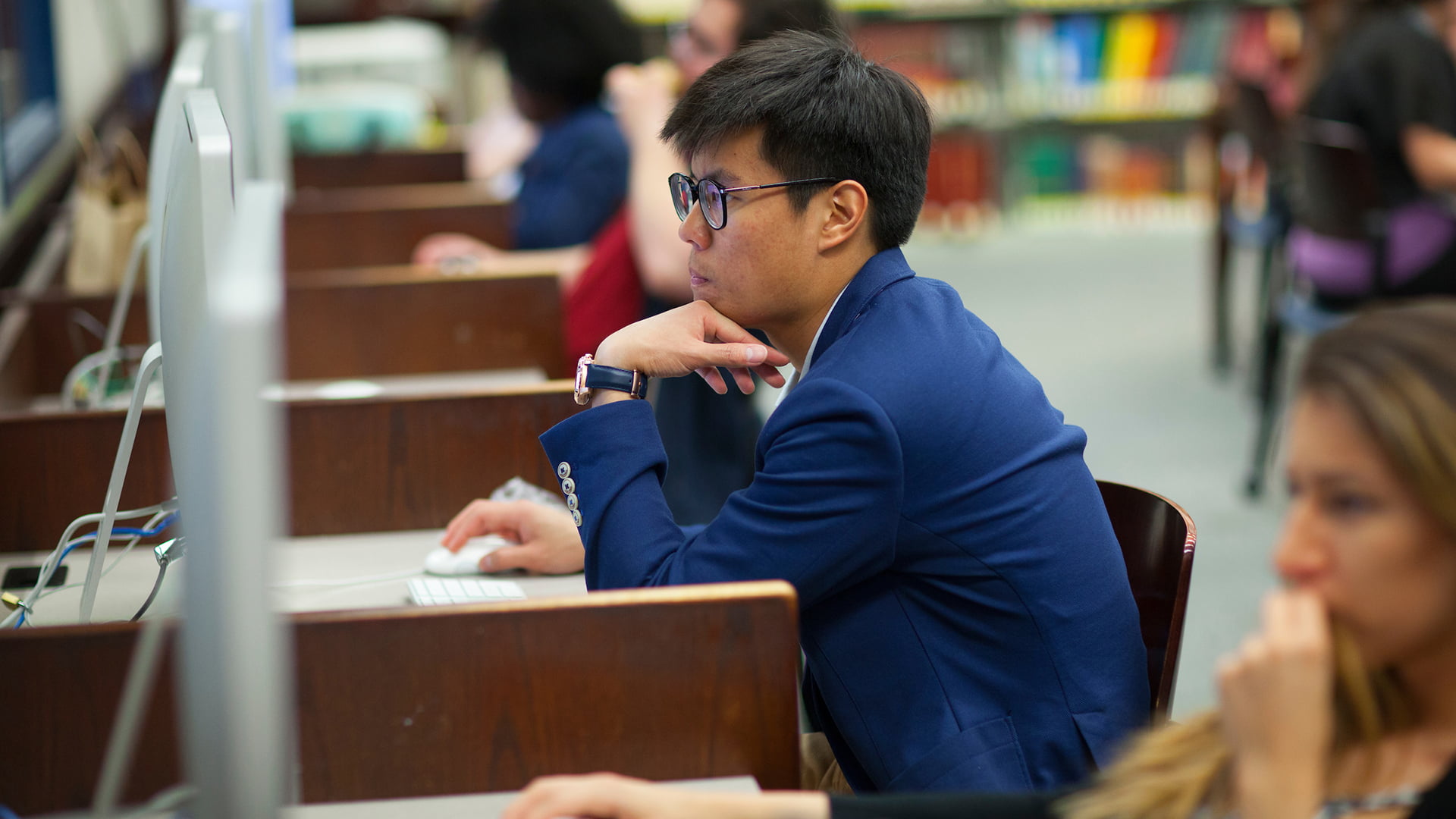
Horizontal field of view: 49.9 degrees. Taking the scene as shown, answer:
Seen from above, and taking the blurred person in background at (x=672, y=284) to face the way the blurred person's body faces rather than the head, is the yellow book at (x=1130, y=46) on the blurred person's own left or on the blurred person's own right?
on the blurred person's own right

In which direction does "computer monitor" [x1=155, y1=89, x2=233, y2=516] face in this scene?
to the viewer's right

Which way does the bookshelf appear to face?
toward the camera

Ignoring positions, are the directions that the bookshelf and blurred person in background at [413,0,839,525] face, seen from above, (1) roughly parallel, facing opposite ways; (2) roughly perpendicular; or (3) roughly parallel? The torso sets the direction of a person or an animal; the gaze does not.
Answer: roughly perpendicular

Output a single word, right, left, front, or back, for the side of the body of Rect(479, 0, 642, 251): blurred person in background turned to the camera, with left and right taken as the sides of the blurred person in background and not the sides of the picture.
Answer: left

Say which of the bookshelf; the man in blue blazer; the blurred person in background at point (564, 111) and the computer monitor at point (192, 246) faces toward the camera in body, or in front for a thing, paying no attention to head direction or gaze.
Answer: the bookshelf

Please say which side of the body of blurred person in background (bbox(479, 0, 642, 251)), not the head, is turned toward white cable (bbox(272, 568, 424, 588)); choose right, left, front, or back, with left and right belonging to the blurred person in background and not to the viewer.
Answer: left

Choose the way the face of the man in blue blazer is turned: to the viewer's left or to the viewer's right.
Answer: to the viewer's left

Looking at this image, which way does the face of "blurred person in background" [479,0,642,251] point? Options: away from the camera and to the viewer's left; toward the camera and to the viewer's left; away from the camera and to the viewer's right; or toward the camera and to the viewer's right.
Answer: away from the camera and to the viewer's left

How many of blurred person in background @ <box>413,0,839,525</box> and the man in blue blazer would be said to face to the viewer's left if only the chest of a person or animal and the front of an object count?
2

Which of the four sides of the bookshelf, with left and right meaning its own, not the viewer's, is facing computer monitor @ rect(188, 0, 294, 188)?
front

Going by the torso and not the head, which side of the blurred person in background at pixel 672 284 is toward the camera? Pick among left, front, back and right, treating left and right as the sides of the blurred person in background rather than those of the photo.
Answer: left

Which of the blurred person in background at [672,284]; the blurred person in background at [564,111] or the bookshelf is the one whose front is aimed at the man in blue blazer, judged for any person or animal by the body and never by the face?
the bookshelf

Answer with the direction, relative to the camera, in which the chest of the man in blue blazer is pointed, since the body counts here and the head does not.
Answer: to the viewer's left
